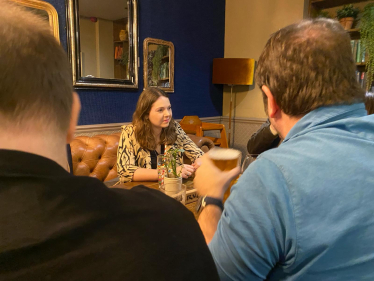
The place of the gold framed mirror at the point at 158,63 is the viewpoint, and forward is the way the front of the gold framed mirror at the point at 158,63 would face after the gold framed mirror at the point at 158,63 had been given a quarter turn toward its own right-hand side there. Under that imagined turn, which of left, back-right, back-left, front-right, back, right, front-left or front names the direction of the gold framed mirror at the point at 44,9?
front

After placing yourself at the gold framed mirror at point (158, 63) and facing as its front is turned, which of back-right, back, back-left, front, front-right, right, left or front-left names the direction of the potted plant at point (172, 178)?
front-right

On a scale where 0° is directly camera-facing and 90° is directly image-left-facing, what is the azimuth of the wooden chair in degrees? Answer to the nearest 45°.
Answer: approximately 315°

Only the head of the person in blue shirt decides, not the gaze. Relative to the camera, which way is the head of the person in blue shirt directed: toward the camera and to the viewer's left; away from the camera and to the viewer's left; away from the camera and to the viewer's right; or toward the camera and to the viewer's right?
away from the camera and to the viewer's left

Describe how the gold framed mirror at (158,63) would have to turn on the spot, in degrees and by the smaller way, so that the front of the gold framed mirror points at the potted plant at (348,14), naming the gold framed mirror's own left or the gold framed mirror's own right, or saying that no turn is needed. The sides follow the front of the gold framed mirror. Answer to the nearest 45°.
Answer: approximately 45° to the gold framed mirror's own left

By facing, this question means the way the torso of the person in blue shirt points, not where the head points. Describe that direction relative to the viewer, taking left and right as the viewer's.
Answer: facing away from the viewer and to the left of the viewer

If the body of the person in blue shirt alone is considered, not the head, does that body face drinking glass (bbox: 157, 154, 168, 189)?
yes

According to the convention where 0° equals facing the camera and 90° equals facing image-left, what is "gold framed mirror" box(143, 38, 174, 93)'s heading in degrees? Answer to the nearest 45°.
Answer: approximately 315°

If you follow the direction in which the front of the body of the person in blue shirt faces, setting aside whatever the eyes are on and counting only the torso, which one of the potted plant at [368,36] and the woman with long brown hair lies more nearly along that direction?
the woman with long brown hair

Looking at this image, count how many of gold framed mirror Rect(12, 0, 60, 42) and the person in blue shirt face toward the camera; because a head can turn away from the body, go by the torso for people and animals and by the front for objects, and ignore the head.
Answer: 1

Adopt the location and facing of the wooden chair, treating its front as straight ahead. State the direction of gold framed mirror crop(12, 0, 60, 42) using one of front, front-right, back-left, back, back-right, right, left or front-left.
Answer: right
